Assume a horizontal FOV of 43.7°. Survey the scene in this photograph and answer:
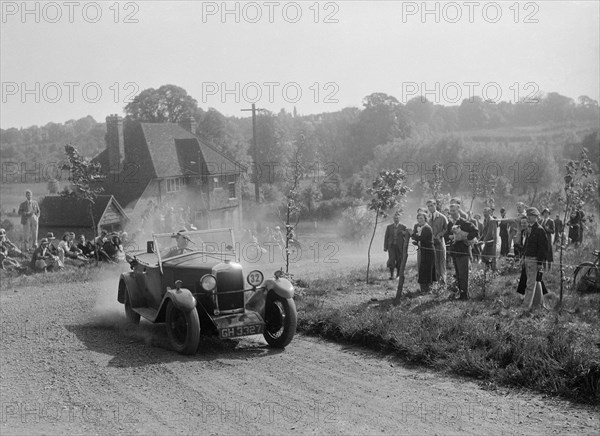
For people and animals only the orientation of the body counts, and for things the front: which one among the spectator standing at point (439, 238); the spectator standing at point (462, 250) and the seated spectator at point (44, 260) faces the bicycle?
the seated spectator

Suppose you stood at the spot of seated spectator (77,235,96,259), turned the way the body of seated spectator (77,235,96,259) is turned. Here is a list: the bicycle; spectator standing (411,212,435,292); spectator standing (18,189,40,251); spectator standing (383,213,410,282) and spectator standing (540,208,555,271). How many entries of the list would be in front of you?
4

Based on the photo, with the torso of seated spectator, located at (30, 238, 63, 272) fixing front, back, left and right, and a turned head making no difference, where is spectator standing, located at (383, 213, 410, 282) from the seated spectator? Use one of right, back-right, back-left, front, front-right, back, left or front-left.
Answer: front

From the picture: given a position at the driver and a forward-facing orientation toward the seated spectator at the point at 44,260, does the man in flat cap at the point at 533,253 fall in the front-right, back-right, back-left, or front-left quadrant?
back-right

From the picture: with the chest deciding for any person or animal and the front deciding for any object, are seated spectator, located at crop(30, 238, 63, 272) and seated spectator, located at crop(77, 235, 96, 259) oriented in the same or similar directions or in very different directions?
same or similar directions

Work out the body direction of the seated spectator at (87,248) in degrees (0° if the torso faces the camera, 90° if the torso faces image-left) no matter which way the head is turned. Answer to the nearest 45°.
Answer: approximately 315°

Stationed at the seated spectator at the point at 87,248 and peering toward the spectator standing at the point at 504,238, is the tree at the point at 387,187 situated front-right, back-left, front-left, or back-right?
front-right

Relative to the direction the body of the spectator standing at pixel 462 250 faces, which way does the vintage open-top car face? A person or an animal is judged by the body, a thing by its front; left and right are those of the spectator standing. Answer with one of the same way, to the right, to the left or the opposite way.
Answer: to the left

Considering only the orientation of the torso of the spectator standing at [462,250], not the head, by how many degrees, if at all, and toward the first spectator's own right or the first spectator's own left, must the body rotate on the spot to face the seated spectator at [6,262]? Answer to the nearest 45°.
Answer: approximately 45° to the first spectator's own right

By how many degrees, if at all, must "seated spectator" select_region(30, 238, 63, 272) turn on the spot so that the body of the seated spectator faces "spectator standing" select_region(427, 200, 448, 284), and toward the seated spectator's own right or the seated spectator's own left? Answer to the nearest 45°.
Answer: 0° — they already face them

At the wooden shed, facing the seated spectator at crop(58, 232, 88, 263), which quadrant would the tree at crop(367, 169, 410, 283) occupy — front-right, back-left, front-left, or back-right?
front-left
